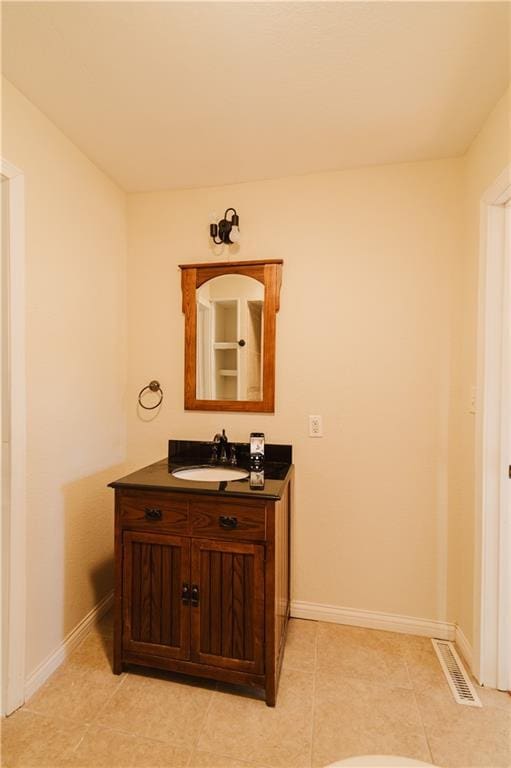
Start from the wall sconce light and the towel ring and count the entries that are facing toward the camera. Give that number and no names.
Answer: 2

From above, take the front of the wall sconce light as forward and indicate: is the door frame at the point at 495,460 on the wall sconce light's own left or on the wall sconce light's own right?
on the wall sconce light's own left

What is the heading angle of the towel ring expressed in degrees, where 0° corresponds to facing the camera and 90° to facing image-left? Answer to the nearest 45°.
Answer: approximately 0°

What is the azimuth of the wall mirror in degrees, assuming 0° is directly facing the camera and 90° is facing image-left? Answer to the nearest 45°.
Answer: approximately 0°
